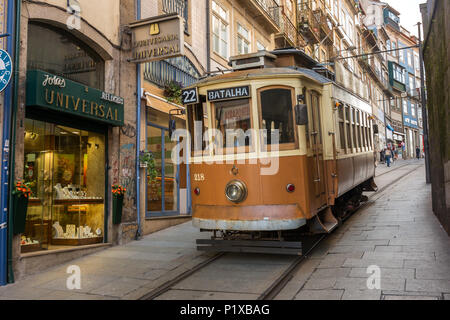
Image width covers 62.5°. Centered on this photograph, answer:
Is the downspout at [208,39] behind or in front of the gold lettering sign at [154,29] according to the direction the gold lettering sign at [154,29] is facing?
behind

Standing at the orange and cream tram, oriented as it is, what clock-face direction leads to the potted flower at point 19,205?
The potted flower is roughly at 1 o'clock from the orange and cream tram.

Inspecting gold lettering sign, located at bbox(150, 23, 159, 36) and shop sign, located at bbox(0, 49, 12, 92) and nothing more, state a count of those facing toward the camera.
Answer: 2

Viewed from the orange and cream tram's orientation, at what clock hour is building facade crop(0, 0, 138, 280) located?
The building facade is roughly at 2 o'clock from the orange and cream tram.

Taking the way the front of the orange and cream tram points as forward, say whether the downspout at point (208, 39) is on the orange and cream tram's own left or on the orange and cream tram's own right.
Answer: on the orange and cream tram's own right

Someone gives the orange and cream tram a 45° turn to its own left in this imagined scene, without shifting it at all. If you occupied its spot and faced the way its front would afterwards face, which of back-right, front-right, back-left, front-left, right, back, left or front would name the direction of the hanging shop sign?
back-right

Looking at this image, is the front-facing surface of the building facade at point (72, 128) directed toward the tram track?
yes

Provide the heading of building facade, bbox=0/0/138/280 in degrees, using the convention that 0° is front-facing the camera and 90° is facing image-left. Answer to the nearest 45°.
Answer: approximately 315°

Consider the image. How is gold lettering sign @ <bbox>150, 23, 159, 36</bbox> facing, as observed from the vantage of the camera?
facing the viewer

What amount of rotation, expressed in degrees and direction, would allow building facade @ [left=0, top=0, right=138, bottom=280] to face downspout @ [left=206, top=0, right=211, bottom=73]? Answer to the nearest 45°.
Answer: approximately 90° to its left

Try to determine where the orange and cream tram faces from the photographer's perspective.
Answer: facing the viewer and to the left of the viewer

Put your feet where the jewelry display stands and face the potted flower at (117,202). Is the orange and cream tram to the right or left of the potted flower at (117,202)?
right
